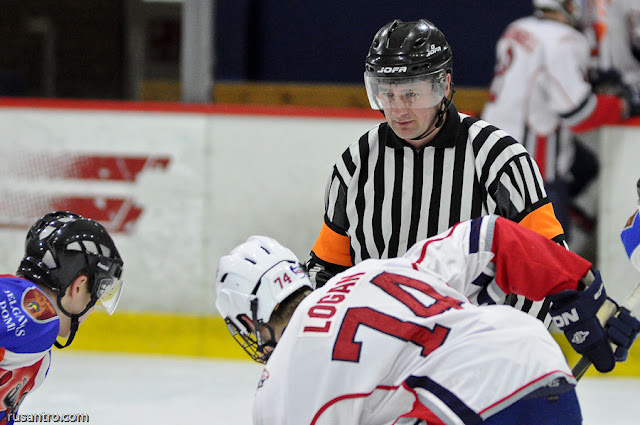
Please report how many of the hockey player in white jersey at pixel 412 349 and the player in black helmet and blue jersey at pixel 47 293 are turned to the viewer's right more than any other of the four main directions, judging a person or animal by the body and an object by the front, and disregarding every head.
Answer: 1

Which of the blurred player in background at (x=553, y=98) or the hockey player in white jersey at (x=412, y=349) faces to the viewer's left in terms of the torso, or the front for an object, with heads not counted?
the hockey player in white jersey

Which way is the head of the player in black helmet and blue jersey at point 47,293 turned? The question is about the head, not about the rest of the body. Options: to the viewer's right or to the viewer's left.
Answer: to the viewer's right

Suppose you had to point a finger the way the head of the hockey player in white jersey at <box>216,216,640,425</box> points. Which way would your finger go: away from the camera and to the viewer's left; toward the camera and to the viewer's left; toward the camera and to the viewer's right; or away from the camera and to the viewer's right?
away from the camera and to the viewer's left

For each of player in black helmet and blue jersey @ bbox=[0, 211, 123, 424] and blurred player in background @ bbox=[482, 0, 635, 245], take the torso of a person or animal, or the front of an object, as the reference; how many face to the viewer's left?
0

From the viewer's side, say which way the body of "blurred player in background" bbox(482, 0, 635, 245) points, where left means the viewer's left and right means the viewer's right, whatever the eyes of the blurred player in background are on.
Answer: facing away from the viewer and to the right of the viewer

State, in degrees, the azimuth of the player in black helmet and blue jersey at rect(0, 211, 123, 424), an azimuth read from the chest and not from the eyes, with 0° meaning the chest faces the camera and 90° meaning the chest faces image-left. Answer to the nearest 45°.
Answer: approximately 270°

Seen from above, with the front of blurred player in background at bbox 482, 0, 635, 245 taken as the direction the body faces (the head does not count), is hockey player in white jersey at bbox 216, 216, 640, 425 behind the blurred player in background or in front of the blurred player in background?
behind

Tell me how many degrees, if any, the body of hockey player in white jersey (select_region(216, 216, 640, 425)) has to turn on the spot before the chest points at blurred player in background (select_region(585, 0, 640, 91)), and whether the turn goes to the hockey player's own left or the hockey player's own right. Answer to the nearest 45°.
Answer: approximately 90° to the hockey player's own right
